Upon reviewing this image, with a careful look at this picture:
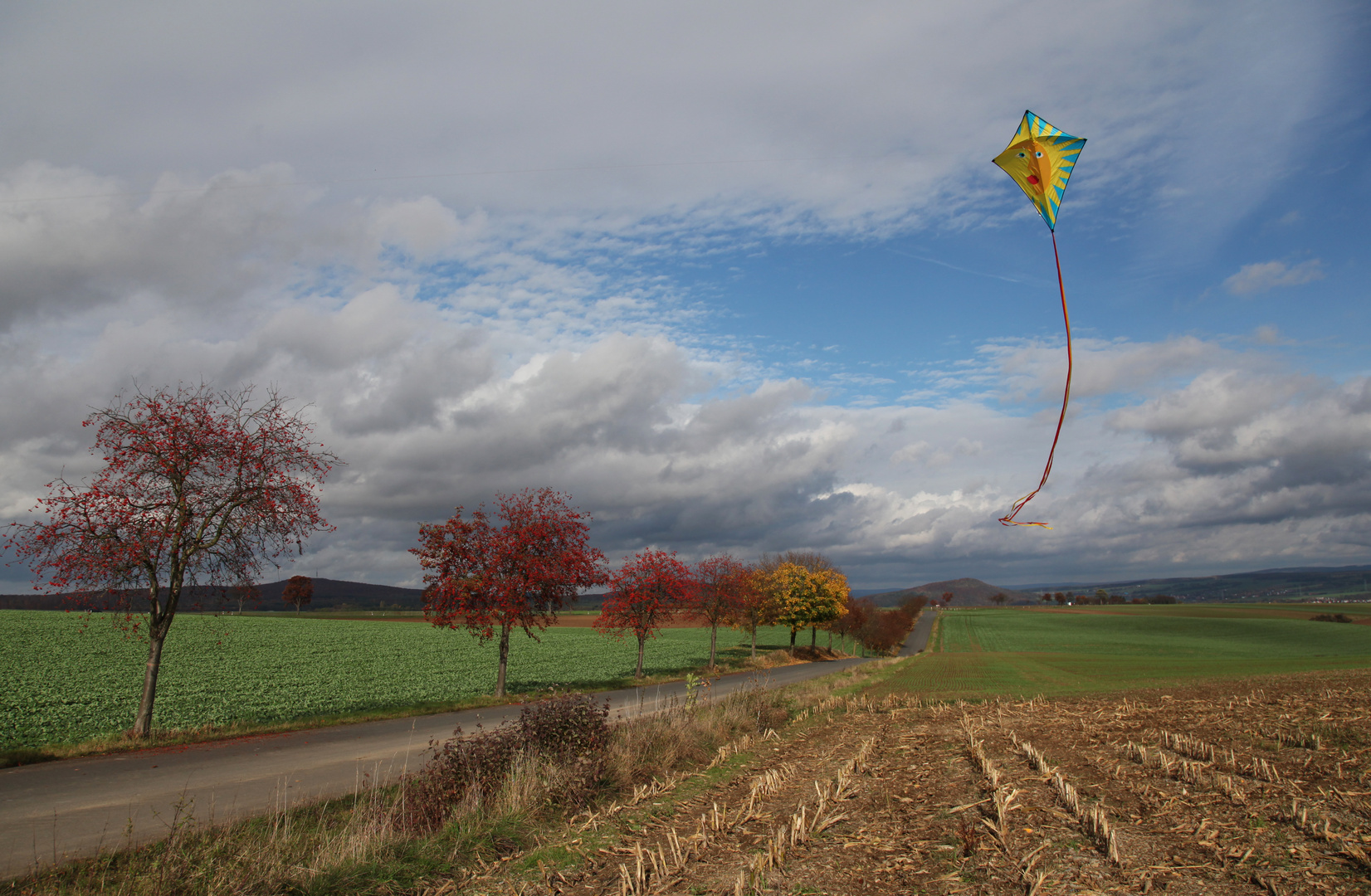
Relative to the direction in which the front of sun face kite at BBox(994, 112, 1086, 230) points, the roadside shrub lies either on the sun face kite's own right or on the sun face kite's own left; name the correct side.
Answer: on the sun face kite's own right

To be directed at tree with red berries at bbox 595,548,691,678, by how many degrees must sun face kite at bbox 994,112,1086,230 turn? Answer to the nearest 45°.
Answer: approximately 135° to its right

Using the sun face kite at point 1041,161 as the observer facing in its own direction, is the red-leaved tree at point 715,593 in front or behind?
behind

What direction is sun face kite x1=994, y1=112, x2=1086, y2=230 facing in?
toward the camera

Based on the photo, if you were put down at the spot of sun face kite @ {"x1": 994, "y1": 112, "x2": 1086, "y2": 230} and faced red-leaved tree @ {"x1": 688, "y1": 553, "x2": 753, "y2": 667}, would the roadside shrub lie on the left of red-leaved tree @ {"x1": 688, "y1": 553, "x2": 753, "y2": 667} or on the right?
left

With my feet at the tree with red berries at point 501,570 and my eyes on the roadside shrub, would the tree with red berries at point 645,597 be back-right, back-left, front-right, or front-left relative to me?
back-left

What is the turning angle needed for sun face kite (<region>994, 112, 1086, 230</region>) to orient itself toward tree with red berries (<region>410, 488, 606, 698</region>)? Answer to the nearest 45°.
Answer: approximately 135° to its right
